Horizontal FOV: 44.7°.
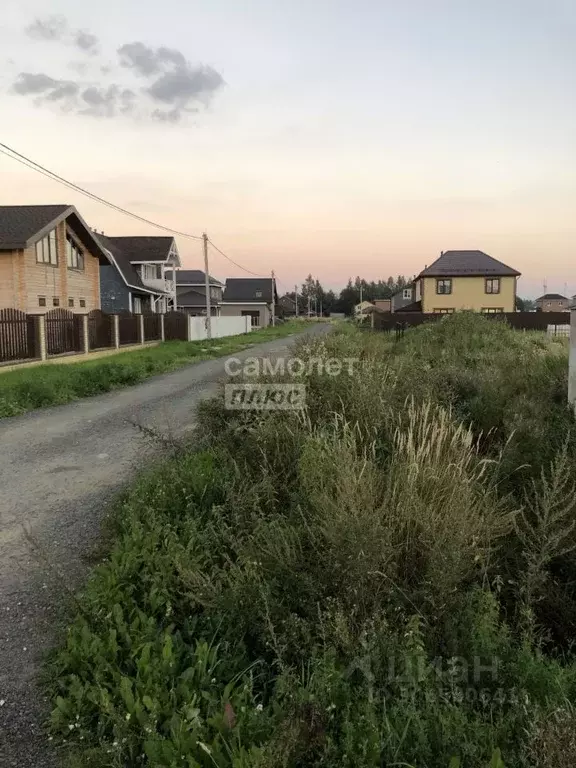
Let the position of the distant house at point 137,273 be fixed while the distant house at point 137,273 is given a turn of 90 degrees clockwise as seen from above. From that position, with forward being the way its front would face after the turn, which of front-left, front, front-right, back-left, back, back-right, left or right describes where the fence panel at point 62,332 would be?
front

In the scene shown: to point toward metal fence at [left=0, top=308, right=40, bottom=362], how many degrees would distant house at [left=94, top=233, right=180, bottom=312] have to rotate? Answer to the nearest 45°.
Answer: approximately 90° to its right

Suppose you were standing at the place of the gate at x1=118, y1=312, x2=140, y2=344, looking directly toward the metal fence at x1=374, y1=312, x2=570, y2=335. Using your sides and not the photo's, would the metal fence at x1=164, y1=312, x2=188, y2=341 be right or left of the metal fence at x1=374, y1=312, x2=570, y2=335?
left

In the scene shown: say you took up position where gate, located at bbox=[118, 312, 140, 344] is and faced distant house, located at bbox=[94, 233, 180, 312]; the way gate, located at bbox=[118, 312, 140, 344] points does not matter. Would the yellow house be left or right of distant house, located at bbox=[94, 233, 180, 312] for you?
right

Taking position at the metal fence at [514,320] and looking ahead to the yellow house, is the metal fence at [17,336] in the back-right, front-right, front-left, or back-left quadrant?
back-left

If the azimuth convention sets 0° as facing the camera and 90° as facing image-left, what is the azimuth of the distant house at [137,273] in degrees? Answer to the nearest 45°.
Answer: approximately 270°
